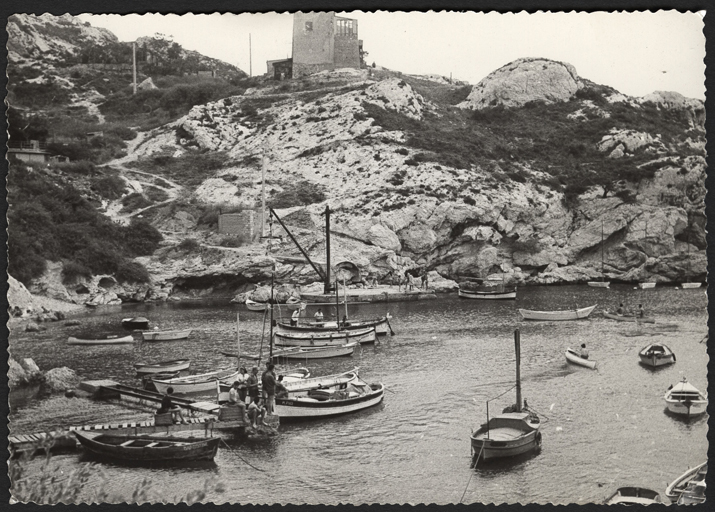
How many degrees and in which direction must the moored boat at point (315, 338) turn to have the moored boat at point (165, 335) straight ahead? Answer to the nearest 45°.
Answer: approximately 180°

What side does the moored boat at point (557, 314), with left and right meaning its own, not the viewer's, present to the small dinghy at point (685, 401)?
right

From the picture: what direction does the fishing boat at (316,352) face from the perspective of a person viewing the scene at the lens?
facing to the right of the viewer

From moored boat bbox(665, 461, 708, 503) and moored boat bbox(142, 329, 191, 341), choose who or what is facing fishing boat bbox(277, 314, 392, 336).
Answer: moored boat bbox(142, 329, 191, 341)

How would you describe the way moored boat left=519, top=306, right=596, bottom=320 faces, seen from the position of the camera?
facing to the right of the viewer

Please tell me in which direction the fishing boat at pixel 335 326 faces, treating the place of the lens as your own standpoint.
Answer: facing to the right of the viewer

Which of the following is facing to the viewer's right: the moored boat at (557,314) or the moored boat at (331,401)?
the moored boat at (557,314)

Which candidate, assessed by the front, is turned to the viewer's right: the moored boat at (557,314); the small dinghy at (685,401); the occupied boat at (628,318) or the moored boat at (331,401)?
the moored boat at (557,314)

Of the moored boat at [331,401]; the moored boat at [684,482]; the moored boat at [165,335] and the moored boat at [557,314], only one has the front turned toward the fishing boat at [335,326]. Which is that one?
the moored boat at [165,335]

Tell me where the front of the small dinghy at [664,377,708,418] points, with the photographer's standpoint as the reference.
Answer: facing away from the viewer

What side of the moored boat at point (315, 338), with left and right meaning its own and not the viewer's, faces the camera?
right
